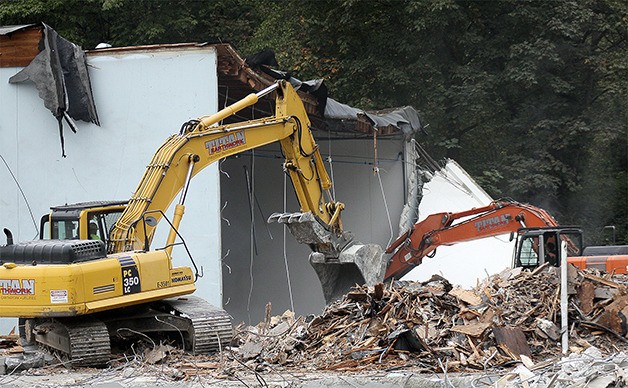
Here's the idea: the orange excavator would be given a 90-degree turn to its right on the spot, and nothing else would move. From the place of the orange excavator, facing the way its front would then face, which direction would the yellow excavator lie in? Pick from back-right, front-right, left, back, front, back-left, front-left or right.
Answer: back-left

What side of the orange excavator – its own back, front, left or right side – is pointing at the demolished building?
front

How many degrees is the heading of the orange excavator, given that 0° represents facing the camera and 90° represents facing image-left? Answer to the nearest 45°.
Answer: approximately 90°

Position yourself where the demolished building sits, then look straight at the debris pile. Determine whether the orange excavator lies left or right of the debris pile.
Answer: left
